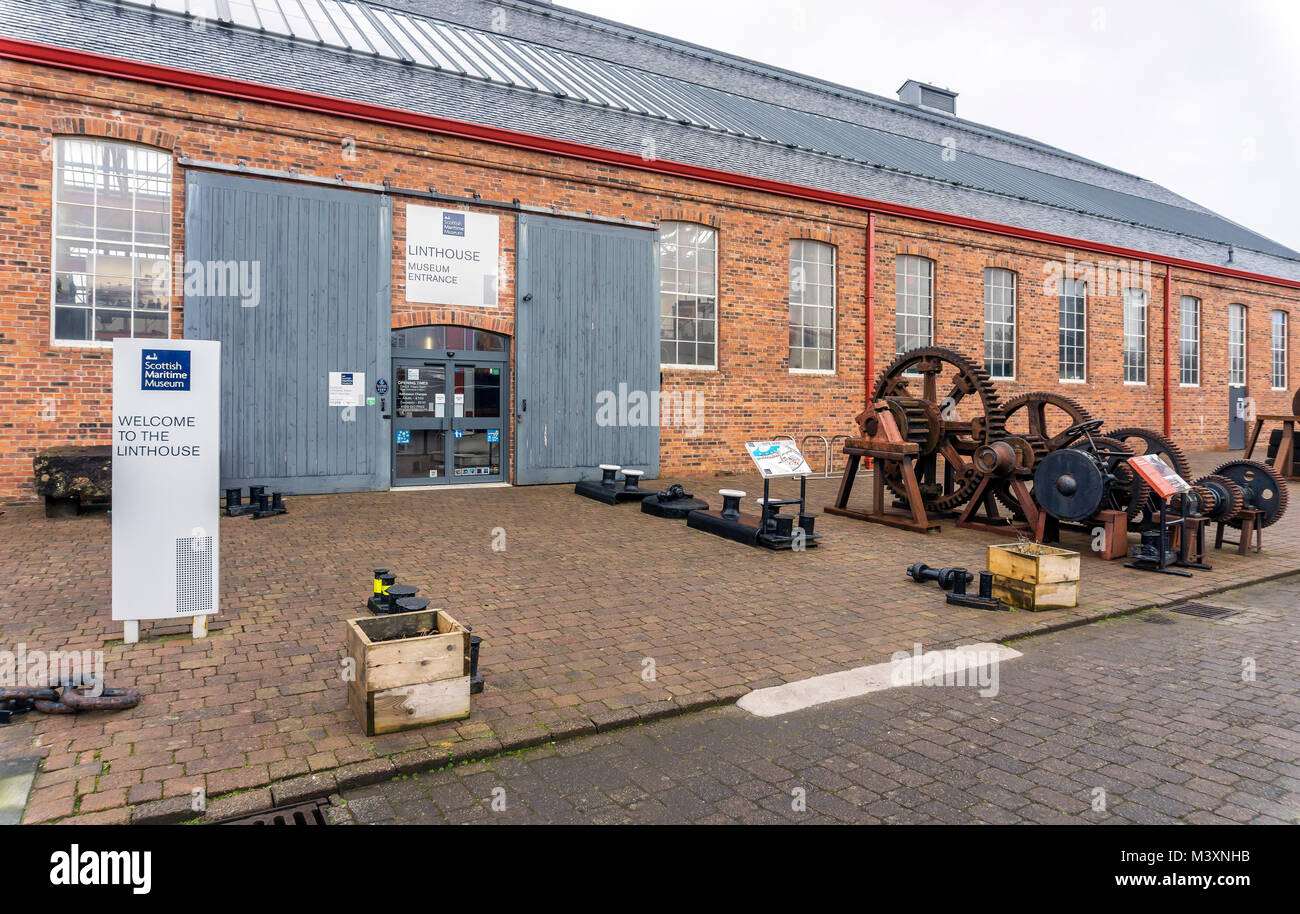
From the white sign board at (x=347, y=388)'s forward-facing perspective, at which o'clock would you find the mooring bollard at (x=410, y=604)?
The mooring bollard is roughly at 12 o'clock from the white sign board.

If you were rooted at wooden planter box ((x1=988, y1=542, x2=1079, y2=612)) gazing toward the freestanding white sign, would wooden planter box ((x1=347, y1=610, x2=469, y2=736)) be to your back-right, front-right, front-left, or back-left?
front-left

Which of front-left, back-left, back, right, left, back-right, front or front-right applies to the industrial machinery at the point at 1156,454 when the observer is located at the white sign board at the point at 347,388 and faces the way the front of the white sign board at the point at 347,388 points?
front-left

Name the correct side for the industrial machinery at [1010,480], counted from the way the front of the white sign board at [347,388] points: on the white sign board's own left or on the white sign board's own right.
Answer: on the white sign board's own left

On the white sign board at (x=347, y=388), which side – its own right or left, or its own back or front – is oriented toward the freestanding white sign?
front

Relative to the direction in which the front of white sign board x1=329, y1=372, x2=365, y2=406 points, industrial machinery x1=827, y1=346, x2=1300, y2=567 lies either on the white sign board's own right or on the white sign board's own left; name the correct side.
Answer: on the white sign board's own left

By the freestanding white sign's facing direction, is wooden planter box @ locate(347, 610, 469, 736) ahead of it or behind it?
ahead

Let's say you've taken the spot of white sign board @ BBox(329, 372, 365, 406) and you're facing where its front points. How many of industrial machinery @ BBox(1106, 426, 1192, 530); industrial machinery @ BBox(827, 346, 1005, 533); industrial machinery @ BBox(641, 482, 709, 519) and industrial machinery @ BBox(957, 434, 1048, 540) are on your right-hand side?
0

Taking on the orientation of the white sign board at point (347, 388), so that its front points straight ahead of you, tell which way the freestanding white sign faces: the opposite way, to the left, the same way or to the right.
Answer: the same way

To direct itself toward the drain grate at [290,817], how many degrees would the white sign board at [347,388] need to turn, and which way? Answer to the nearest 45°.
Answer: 0° — it already faces it

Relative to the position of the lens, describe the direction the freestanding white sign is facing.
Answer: facing the viewer

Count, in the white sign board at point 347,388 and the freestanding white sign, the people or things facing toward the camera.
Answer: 2

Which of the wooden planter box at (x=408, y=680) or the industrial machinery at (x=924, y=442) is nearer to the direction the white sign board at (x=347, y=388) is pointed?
the wooden planter box
